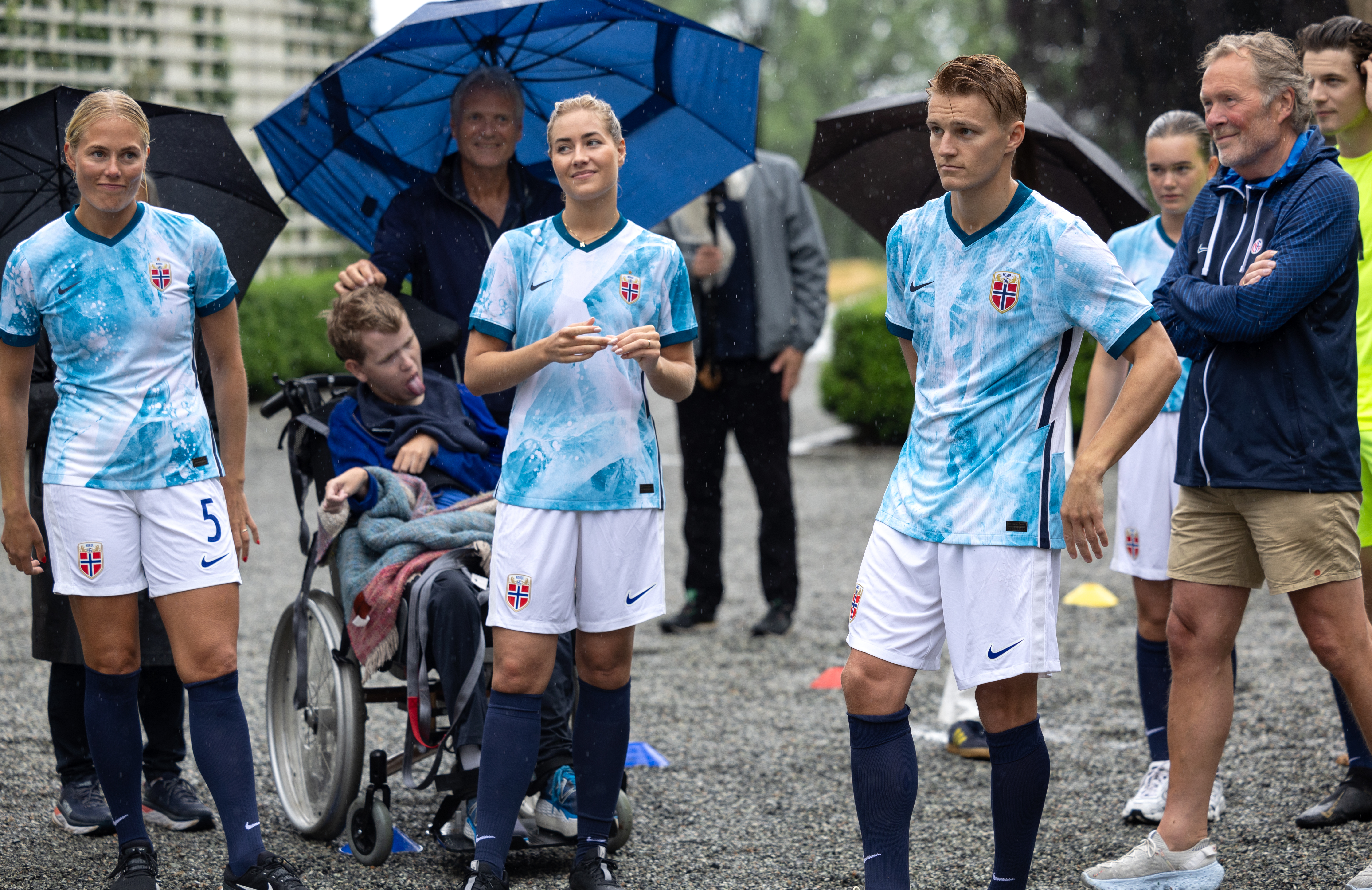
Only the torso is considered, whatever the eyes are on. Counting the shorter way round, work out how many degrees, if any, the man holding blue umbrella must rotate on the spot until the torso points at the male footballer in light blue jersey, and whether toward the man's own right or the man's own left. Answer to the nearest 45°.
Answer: approximately 45° to the man's own left

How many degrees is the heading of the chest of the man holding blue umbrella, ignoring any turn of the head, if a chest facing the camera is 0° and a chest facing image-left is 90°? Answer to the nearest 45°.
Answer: approximately 0°

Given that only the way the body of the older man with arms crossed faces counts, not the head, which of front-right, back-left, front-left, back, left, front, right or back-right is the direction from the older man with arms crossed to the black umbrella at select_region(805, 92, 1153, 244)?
right

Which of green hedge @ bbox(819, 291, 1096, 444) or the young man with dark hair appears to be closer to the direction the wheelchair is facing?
the young man with dark hair

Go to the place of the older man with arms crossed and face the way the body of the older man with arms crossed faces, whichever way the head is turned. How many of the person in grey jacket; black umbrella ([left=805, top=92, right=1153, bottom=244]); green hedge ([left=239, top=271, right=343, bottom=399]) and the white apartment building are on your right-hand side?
4

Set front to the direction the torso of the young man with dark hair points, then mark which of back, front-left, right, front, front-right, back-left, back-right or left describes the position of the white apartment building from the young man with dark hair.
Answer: right
